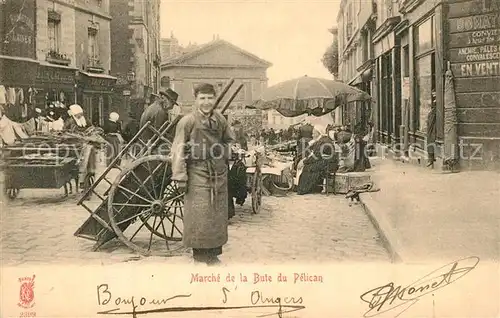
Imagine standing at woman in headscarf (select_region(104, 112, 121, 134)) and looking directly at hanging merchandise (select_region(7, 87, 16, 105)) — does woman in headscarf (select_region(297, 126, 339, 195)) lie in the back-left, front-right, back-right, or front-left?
back-left

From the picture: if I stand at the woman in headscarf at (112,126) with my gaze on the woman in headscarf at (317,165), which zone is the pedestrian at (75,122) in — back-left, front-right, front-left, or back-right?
back-right

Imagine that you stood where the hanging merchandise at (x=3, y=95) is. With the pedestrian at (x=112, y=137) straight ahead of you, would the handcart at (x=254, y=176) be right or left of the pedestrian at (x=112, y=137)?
right

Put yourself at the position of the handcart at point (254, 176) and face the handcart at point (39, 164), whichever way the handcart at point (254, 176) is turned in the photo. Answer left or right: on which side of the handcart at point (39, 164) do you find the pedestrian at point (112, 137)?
right
